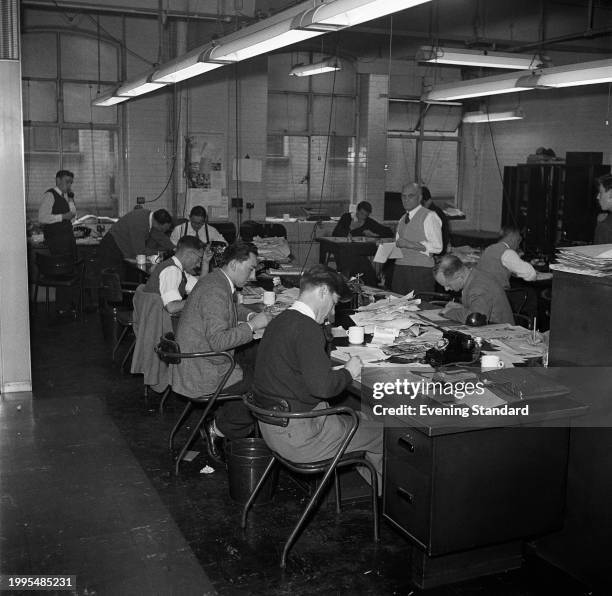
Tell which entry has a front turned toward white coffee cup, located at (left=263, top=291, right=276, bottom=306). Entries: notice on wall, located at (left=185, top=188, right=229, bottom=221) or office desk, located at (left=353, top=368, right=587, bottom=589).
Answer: the notice on wall

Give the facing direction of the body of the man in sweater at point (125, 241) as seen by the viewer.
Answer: to the viewer's right

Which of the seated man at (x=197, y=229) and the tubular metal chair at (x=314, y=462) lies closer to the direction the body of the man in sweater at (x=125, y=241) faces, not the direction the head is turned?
the seated man

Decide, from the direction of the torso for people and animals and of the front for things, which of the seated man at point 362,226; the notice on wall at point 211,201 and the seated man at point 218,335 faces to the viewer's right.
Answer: the seated man at point 218,335

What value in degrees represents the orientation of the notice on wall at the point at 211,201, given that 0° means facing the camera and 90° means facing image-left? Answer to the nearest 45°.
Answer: approximately 0°

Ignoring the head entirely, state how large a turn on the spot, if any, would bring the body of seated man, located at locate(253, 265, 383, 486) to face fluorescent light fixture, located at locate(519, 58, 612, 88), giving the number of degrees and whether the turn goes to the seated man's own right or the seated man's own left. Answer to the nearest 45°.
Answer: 0° — they already face it

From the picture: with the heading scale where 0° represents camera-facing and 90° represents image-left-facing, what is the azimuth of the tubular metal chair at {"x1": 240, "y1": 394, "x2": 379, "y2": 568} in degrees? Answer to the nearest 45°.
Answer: approximately 225°

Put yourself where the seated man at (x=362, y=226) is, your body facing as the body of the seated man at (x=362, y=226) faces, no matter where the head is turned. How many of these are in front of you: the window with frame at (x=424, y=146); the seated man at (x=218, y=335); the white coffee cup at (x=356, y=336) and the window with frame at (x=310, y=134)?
2

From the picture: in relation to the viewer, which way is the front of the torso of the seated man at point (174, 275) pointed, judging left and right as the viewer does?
facing to the right of the viewer

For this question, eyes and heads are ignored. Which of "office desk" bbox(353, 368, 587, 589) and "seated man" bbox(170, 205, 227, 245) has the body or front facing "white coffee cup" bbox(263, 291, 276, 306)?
the seated man

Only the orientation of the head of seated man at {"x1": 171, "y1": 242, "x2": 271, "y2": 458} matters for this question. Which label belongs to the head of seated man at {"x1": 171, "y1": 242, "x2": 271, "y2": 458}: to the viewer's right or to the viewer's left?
to the viewer's right

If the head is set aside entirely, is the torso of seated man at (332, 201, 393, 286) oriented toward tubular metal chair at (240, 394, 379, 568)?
yes
